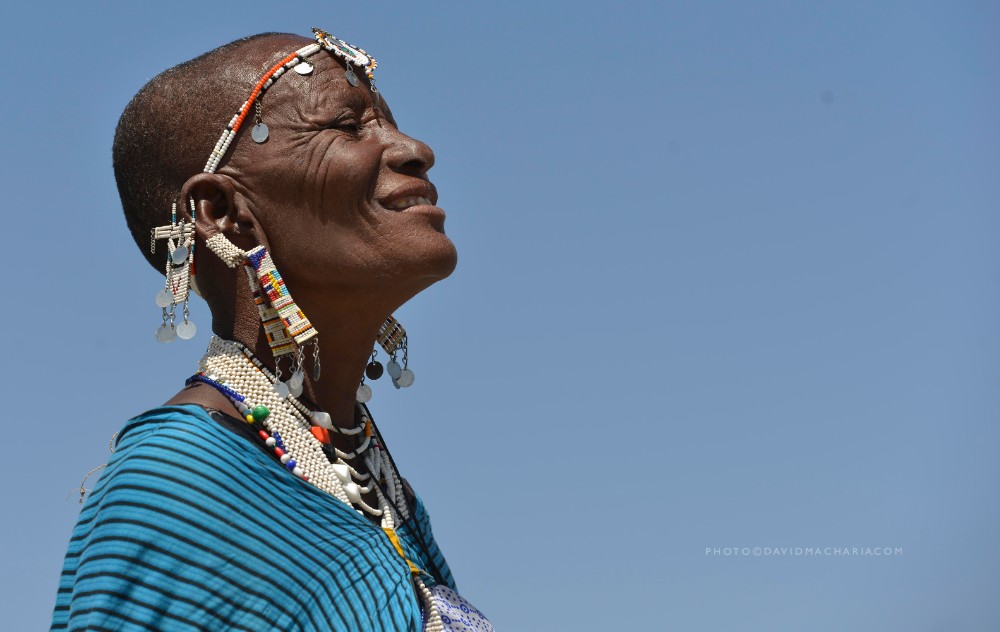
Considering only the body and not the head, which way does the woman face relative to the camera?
to the viewer's right

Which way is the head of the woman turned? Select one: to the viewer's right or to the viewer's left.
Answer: to the viewer's right
